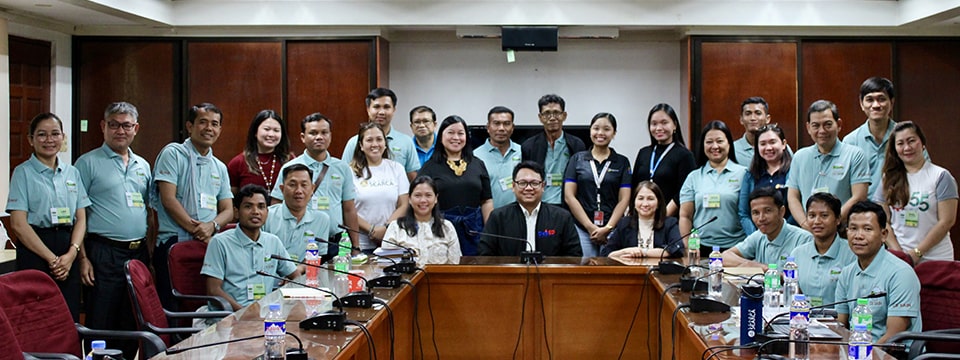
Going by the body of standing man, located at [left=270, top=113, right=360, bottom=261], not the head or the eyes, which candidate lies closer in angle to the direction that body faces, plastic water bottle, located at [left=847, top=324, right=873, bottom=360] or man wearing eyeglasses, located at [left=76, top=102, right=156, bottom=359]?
the plastic water bottle

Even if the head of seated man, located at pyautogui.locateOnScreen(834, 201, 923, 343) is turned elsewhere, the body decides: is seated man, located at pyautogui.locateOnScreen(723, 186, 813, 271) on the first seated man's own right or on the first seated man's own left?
on the first seated man's own right
